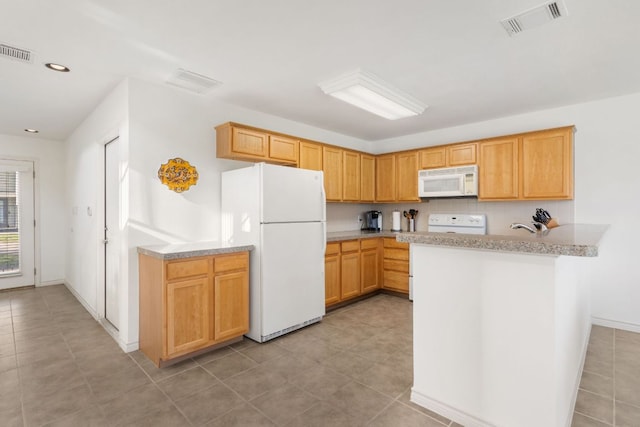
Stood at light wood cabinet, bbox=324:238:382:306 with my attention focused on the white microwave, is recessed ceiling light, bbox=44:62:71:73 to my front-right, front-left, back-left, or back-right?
back-right

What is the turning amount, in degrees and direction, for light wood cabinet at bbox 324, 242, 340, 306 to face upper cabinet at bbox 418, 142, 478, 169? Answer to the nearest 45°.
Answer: approximately 45° to its left

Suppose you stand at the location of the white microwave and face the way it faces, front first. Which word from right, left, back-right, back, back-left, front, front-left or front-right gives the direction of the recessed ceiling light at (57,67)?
front-right

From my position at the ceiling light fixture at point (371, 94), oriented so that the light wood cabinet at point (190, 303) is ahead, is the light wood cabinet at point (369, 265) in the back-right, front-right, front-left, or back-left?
back-right

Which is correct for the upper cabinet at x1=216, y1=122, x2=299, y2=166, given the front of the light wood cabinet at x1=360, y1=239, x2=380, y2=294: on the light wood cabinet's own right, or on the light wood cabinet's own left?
on the light wood cabinet's own right

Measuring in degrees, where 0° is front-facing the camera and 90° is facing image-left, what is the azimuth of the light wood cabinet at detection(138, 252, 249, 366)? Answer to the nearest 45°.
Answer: approximately 315°

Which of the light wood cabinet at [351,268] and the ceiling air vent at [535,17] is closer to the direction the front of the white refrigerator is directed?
the ceiling air vent

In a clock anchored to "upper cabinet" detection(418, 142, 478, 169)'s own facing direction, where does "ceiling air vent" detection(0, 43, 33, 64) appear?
The ceiling air vent is roughly at 12 o'clock from the upper cabinet.
